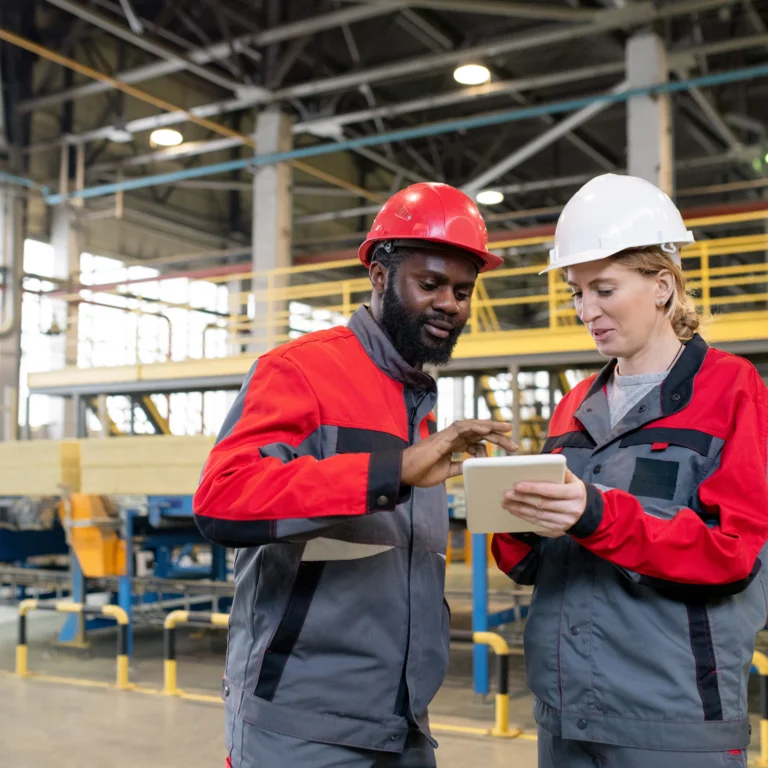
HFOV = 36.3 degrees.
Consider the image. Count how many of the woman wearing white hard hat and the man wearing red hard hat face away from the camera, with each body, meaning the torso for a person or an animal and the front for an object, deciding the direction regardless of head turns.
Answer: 0

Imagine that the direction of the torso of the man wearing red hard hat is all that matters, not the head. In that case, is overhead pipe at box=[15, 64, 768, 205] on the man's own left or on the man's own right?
on the man's own left

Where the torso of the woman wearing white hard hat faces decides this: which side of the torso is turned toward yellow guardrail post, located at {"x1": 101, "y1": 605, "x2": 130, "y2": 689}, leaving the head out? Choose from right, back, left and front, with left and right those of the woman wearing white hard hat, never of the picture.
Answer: right

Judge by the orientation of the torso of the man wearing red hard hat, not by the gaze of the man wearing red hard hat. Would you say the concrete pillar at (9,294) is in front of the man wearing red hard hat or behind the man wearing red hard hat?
behind

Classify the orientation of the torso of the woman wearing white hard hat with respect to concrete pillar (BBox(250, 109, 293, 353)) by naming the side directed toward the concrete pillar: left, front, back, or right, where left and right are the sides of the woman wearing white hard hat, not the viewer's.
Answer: right

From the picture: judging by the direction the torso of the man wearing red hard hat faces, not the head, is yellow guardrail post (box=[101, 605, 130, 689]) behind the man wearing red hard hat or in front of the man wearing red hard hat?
behind

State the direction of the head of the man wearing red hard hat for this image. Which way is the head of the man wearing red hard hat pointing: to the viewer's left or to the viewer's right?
to the viewer's right

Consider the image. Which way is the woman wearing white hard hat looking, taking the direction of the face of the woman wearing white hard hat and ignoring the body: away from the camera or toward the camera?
toward the camera

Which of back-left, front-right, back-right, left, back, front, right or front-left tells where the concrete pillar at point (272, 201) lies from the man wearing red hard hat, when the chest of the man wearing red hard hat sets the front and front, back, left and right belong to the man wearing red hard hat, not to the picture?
back-left

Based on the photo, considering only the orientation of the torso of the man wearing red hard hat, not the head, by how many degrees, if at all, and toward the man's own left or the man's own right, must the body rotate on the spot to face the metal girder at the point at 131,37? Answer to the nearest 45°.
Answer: approximately 135° to the man's own left

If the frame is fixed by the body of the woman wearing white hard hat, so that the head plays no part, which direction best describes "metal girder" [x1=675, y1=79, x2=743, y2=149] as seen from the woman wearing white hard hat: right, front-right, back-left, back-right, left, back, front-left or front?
back-right

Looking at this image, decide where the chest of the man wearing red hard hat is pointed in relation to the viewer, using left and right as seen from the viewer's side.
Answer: facing the viewer and to the right of the viewer

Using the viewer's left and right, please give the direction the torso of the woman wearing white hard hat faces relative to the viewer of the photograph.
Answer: facing the viewer and to the left of the viewer

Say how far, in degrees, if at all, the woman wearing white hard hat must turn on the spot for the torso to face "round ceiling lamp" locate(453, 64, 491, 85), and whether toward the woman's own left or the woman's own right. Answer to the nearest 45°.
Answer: approximately 135° to the woman's own right

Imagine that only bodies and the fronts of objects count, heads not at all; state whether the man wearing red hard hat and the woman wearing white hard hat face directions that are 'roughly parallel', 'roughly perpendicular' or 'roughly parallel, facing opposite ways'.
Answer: roughly perpendicular
